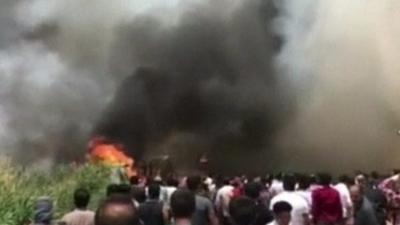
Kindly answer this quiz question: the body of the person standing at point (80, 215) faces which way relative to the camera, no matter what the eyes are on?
away from the camera

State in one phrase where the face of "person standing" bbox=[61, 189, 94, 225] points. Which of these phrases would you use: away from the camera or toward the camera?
away from the camera

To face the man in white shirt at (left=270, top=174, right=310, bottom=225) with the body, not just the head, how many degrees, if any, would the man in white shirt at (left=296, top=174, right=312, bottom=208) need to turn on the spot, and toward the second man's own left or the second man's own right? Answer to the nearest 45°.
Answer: approximately 180°

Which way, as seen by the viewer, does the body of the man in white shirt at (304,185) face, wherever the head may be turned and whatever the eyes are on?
away from the camera

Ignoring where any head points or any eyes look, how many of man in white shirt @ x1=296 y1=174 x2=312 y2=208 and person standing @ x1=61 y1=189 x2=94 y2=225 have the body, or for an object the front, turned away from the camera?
2

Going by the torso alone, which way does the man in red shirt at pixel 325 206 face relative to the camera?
away from the camera

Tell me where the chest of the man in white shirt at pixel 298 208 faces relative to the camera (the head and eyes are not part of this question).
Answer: away from the camera

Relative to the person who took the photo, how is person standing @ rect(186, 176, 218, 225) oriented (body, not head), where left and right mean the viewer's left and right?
facing away from the viewer and to the left of the viewer

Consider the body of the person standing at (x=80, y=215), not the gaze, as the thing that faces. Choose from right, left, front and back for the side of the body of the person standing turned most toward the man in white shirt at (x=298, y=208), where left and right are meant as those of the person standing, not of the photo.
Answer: right
